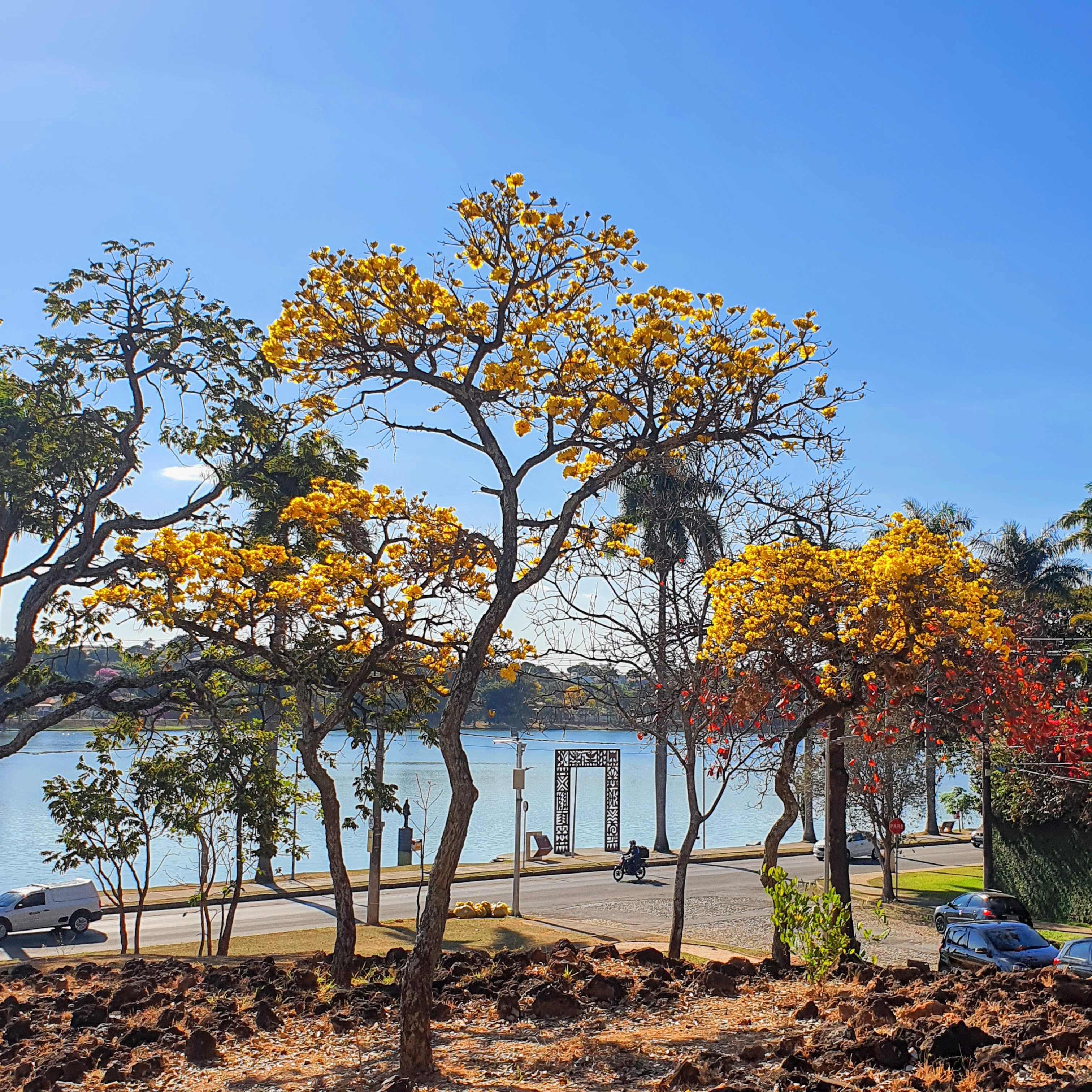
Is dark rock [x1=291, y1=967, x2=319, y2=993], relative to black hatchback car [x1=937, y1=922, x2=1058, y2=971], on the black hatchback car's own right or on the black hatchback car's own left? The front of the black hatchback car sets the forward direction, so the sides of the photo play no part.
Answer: on the black hatchback car's own right

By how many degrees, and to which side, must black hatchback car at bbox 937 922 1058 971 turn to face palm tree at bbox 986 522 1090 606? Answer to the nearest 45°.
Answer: approximately 135° to its left

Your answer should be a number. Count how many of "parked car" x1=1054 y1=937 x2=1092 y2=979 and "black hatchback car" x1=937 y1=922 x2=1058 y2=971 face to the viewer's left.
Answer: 0
